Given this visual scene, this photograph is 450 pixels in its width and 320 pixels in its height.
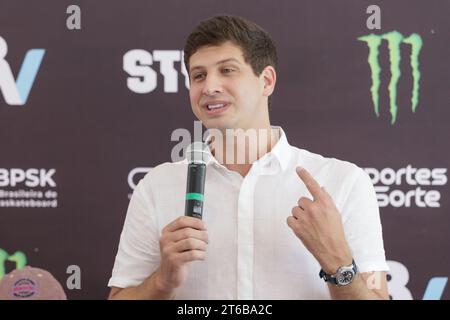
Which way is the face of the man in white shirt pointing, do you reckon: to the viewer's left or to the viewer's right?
to the viewer's left

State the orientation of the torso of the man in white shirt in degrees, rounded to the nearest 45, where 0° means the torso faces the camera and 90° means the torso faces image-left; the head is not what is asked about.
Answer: approximately 0°
